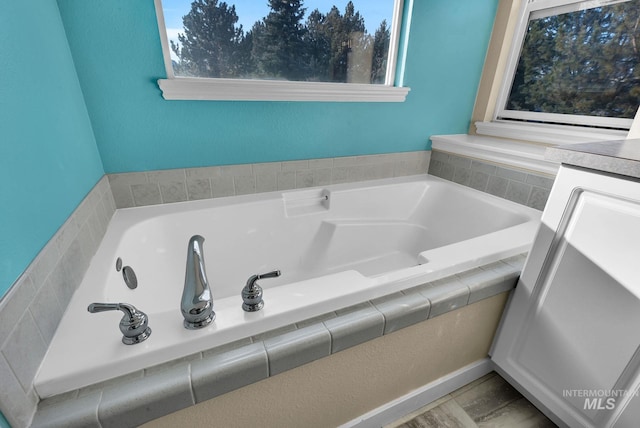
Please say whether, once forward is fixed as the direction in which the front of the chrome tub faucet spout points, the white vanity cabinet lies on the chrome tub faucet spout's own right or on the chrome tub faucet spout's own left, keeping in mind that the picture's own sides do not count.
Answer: on the chrome tub faucet spout's own right

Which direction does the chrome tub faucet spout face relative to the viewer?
away from the camera

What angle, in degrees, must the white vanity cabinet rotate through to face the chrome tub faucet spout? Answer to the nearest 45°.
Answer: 0° — it already faces it

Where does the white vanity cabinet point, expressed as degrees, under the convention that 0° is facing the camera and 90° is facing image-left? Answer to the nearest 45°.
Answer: approximately 45°

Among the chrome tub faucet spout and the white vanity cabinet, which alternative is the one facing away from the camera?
the chrome tub faucet spout

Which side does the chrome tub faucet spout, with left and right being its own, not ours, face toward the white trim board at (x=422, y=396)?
right

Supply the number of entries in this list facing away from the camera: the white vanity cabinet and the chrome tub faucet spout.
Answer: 1
